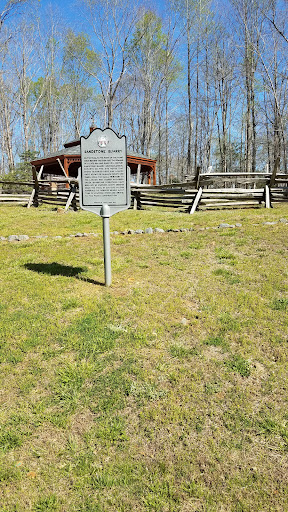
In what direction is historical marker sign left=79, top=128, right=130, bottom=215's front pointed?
toward the camera

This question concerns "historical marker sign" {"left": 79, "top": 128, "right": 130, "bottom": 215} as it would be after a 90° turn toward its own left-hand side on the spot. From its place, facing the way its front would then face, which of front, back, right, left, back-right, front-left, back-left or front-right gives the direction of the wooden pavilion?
left

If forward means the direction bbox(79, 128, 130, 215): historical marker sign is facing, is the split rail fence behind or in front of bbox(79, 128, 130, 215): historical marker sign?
behind
